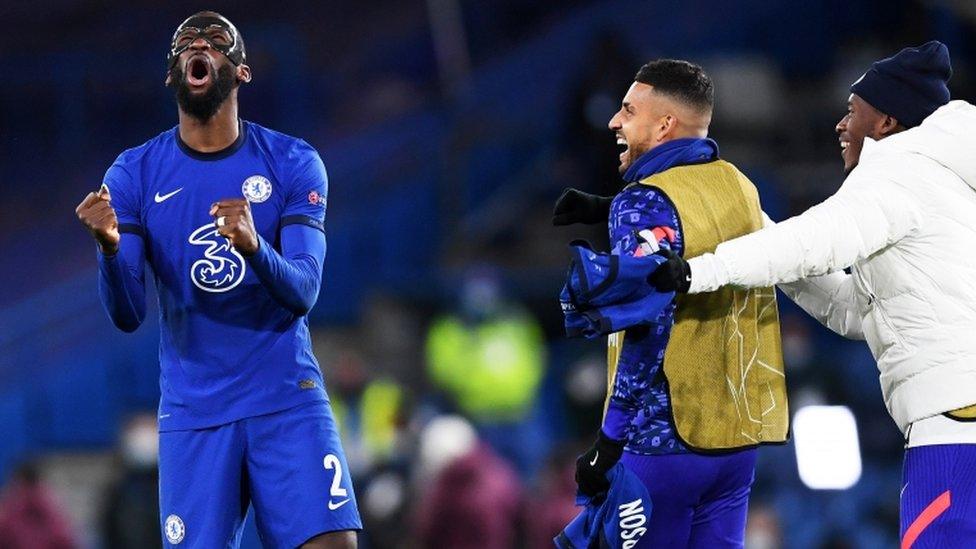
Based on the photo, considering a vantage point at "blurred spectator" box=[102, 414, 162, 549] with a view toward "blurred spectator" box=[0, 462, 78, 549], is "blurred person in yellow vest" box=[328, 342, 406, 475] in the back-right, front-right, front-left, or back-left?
back-right

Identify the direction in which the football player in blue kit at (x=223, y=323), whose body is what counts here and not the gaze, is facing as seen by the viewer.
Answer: toward the camera

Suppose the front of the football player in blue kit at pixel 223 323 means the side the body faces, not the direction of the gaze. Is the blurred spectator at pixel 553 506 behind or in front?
behind

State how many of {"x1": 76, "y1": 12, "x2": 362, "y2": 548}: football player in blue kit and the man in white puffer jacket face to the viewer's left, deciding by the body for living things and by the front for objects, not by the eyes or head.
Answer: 1

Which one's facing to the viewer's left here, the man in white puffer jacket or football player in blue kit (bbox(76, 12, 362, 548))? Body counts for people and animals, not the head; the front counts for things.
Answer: the man in white puffer jacket

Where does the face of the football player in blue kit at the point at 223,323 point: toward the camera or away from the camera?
toward the camera

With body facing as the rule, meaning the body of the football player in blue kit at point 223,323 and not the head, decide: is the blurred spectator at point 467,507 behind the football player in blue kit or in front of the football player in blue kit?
behind

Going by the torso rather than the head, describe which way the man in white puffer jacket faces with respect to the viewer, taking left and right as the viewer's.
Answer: facing to the left of the viewer

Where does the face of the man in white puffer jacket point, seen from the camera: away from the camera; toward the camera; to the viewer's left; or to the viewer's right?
to the viewer's left

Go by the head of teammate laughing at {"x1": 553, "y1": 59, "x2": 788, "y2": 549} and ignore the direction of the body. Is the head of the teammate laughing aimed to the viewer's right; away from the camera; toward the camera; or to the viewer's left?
to the viewer's left

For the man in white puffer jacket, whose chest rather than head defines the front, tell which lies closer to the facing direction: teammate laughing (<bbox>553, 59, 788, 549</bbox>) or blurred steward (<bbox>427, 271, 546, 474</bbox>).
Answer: the teammate laughing

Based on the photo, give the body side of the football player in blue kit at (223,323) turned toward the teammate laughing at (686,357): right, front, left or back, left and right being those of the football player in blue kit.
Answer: left

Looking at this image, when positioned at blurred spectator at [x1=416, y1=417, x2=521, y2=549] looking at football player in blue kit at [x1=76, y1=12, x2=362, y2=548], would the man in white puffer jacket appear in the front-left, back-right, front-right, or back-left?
front-left
